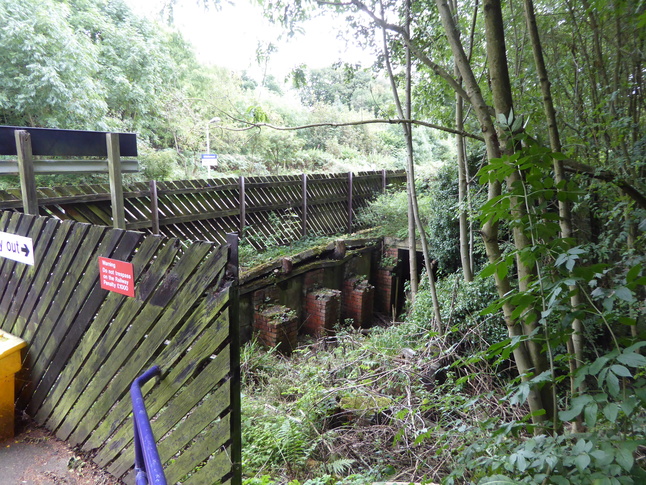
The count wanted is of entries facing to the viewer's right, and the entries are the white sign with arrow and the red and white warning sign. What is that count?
0

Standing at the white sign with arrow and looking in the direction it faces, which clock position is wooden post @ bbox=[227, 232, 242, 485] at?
The wooden post is roughly at 10 o'clock from the white sign with arrow.

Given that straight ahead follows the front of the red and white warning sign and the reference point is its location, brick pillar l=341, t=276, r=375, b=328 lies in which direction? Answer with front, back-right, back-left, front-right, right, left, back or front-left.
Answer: back

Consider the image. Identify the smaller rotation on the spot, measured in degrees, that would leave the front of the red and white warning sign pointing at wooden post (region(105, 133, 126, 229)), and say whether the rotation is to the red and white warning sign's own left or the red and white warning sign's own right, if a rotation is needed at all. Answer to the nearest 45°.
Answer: approximately 135° to the red and white warning sign's own right

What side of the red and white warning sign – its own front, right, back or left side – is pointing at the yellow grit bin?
right

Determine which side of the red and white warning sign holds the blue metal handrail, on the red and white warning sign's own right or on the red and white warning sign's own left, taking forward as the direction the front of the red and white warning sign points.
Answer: on the red and white warning sign's own left

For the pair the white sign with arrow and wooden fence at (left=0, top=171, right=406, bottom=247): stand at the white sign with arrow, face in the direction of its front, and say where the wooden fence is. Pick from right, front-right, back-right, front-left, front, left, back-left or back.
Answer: back

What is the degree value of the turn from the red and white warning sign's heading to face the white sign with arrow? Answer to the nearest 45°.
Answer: approximately 90° to its right

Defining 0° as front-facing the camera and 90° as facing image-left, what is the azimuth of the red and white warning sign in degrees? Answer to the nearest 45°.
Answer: approximately 45°

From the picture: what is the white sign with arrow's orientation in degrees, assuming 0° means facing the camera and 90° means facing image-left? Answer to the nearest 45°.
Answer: approximately 45°
